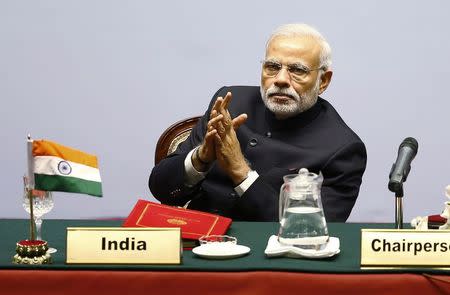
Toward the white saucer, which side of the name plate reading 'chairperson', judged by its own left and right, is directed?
right

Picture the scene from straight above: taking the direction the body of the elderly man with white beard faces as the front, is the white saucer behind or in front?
in front

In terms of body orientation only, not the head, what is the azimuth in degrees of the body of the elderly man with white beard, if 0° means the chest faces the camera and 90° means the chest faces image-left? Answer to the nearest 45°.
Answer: approximately 45°

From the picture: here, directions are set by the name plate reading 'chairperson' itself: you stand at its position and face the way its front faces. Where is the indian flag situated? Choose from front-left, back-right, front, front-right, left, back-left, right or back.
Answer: right
